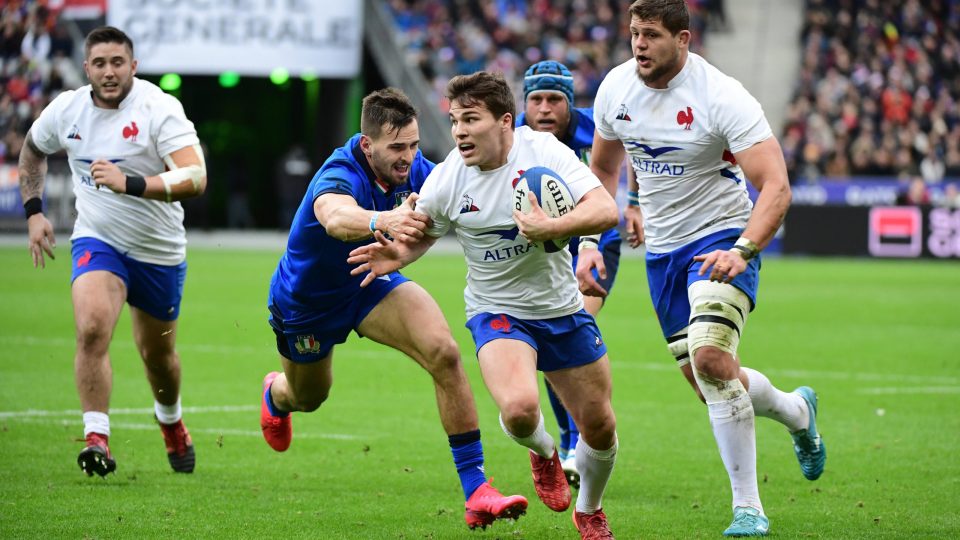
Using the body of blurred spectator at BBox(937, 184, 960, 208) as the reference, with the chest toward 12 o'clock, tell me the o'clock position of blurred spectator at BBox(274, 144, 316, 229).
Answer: blurred spectator at BBox(274, 144, 316, 229) is roughly at 3 o'clock from blurred spectator at BBox(937, 184, 960, 208).

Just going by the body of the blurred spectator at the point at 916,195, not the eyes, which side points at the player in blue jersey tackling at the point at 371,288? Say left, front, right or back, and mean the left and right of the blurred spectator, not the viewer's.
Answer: front

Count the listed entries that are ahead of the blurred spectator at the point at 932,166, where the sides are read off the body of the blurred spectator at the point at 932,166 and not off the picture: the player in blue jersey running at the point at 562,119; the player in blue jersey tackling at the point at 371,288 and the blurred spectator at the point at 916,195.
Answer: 3

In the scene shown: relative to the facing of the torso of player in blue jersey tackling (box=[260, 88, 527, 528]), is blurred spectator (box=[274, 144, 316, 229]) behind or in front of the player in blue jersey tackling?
behind

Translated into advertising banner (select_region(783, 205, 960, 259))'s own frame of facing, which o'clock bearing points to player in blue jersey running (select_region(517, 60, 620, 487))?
The player in blue jersey running is roughly at 12 o'clock from the advertising banner.

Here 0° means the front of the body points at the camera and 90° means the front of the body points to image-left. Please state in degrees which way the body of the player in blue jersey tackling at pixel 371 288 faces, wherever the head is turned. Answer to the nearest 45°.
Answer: approximately 315°

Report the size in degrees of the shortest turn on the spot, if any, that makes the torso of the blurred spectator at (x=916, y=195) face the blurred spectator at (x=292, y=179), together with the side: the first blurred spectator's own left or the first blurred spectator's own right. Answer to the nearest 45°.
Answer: approximately 90° to the first blurred spectator's own right

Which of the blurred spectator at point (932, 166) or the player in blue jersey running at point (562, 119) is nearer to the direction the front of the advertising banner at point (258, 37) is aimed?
the player in blue jersey running

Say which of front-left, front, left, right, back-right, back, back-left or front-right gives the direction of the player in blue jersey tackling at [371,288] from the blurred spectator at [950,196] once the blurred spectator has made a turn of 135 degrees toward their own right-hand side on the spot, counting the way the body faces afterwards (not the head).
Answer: back-left

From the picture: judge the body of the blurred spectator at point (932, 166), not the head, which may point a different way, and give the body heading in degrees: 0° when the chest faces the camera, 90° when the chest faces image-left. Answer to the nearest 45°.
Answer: approximately 0°

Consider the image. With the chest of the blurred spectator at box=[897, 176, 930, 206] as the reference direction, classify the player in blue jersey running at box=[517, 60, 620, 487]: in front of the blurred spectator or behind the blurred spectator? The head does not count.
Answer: in front

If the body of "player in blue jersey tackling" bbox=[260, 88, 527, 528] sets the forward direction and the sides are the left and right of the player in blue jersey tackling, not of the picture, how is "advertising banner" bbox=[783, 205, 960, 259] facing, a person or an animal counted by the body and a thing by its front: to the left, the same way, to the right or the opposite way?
to the right
